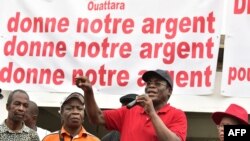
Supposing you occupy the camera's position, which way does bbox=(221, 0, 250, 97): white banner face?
facing the viewer

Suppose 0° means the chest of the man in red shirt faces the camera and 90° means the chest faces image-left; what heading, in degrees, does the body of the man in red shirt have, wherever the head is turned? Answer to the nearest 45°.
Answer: approximately 45°

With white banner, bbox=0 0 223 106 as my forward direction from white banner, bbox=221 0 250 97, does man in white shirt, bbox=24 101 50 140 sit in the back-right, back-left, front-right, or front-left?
front-left

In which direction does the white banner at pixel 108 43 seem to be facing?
toward the camera

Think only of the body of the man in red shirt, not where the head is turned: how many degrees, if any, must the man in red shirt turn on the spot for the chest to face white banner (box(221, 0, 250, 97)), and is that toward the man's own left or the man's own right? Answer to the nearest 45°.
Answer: approximately 180°

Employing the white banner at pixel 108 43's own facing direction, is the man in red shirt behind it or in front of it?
in front

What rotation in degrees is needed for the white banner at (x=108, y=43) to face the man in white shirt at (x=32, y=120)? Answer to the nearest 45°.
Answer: approximately 45° to its right
